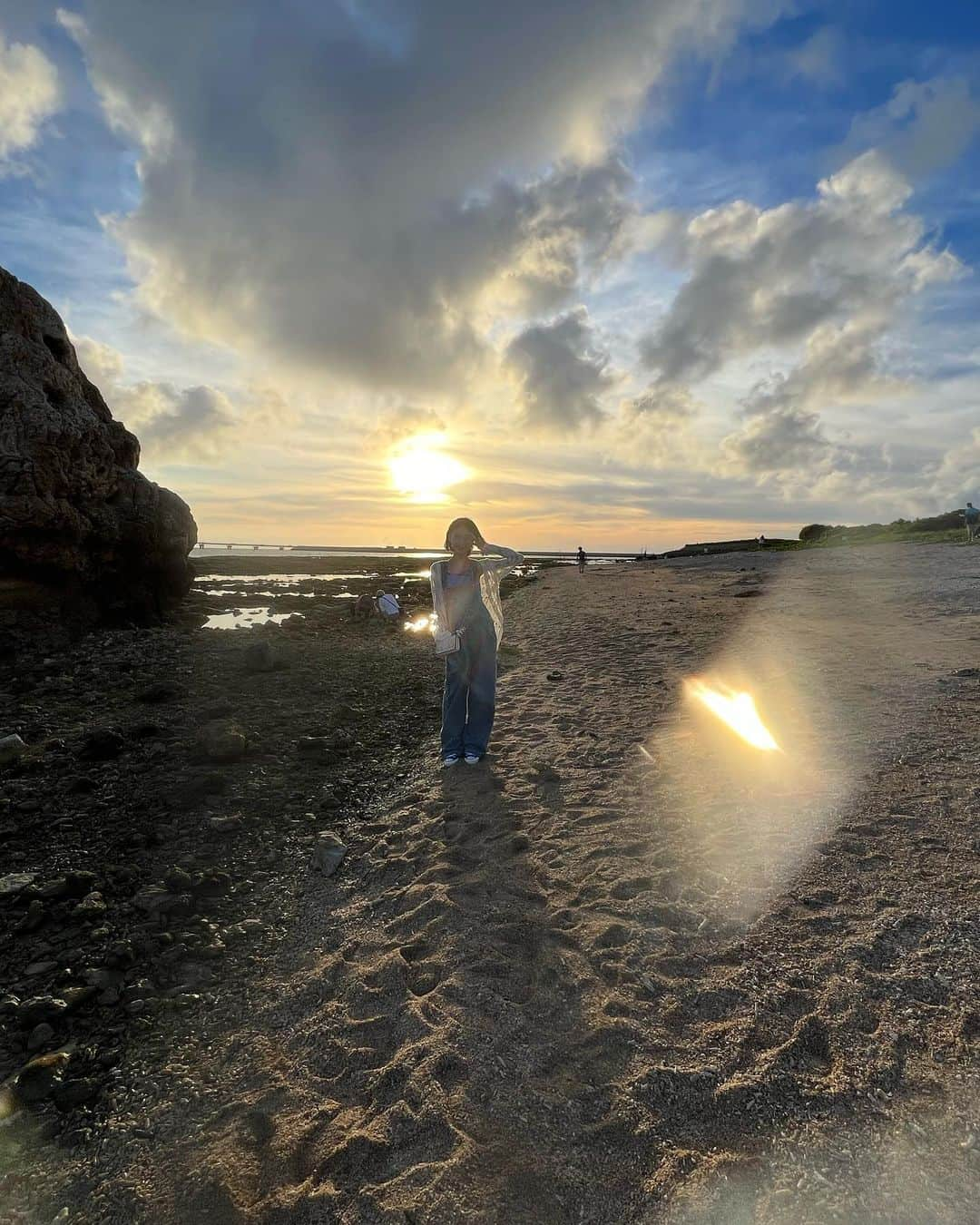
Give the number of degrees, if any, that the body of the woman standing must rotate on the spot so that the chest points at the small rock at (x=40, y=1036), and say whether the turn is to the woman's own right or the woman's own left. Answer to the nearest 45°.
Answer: approximately 45° to the woman's own right

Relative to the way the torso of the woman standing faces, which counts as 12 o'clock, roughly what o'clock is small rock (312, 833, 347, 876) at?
The small rock is roughly at 1 o'clock from the woman standing.

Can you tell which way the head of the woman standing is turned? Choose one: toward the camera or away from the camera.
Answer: toward the camera

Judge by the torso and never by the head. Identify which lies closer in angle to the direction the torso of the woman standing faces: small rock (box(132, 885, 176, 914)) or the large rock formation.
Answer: the small rock

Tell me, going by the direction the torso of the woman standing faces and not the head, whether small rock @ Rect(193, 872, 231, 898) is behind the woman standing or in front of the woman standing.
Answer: in front

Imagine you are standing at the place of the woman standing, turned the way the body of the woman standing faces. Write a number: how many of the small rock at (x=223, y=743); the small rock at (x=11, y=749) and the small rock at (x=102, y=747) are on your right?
3

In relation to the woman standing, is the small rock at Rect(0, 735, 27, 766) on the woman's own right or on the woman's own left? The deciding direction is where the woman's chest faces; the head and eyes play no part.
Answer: on the woman's own right

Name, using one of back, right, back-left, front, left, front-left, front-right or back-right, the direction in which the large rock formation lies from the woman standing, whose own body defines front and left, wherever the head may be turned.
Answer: back-right

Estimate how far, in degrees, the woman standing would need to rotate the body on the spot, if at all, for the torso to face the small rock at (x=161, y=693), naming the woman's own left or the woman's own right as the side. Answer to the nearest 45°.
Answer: approximately 135° to the woman's own right

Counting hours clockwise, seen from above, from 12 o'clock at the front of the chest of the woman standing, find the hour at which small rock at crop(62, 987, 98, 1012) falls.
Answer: The small rock is roughly at 1 o'clock from the woman standing.

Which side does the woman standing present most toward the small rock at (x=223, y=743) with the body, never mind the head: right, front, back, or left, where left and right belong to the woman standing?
right

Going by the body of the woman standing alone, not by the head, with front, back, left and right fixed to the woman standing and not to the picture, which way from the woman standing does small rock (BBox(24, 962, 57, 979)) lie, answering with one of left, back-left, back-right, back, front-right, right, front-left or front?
front-right

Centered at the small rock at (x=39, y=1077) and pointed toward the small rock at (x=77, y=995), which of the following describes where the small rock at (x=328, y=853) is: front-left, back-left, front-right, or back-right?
front-right

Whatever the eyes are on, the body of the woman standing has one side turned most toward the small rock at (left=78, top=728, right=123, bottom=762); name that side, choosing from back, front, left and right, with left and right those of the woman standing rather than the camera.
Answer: right

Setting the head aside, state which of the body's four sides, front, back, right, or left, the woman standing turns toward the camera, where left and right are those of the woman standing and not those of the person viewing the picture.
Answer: front
